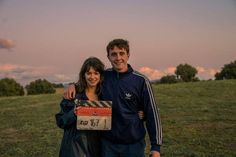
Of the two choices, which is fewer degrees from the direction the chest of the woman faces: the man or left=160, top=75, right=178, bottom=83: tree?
the man

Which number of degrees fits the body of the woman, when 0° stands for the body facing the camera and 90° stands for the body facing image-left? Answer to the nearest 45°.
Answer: approximately 0°

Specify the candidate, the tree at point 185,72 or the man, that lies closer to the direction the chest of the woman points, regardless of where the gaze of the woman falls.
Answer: the man

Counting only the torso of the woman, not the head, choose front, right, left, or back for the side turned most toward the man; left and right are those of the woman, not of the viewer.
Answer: left

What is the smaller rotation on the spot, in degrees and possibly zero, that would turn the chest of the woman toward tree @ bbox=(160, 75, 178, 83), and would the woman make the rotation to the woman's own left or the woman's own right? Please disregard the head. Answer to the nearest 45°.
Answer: approximately 180°

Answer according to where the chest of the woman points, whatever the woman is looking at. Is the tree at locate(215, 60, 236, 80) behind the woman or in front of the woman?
behind

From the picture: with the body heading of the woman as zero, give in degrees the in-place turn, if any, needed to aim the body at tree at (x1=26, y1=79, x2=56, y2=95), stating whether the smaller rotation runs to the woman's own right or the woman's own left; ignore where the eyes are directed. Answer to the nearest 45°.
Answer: approximately 180°

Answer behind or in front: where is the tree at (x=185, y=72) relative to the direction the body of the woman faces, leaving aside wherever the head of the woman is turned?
behind
